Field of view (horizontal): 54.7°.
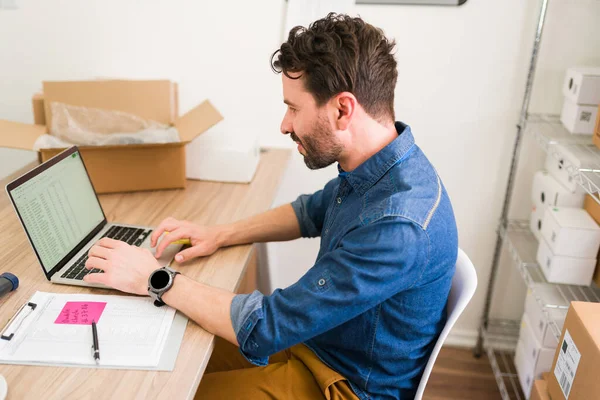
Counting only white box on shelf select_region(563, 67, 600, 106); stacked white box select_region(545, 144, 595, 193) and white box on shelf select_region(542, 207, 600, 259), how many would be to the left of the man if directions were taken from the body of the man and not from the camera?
0

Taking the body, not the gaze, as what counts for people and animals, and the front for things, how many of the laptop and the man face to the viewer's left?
1

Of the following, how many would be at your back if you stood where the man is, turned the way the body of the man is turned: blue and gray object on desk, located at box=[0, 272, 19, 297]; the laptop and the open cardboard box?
0

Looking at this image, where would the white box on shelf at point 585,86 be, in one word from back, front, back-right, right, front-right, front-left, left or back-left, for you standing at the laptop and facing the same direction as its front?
front-left

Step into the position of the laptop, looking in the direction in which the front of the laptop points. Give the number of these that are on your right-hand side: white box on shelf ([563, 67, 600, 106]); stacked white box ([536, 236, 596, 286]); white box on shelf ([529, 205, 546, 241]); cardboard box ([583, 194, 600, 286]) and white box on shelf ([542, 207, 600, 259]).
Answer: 0

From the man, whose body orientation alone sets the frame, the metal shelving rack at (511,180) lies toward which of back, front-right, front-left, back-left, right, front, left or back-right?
back-right

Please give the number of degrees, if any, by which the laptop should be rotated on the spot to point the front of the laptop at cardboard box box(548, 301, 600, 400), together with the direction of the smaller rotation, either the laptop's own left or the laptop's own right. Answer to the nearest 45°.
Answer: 0° — it already faces it

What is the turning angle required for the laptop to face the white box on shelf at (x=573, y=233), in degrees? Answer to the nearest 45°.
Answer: approximately 45° to its left

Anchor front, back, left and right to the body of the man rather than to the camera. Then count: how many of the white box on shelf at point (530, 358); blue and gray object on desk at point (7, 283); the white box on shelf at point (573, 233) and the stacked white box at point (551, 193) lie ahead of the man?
1

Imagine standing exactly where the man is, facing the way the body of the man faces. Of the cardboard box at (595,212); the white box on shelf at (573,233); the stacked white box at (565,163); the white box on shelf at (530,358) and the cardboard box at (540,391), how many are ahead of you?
0

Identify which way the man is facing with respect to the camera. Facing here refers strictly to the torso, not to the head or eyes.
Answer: to the viewer's left

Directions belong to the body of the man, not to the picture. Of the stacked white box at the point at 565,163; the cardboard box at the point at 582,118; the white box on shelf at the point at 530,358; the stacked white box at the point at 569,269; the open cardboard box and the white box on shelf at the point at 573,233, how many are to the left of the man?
0

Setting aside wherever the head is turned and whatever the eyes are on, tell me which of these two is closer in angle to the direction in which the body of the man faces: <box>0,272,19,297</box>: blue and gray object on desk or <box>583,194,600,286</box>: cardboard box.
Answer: the blue and gray object on desk

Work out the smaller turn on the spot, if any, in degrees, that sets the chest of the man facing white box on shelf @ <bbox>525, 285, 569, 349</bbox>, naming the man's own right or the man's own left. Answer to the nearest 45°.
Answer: approximately 135° to the man's own right

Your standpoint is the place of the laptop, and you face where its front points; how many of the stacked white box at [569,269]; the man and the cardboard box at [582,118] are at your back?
0

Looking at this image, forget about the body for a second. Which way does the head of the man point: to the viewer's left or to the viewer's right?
to the viewer's left

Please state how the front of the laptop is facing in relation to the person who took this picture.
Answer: facing the viewer and to the right of the viewer

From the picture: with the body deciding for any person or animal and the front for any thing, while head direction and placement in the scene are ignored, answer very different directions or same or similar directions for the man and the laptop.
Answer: very different directions
